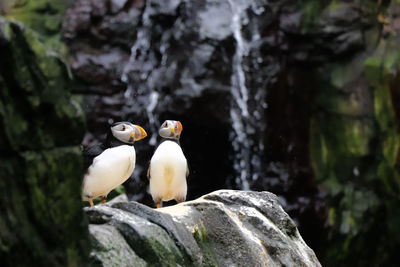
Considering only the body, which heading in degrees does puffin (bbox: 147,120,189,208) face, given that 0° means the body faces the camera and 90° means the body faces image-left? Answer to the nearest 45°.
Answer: approximately 0°

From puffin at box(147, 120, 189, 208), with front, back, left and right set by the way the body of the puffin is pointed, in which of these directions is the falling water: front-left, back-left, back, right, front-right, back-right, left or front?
back

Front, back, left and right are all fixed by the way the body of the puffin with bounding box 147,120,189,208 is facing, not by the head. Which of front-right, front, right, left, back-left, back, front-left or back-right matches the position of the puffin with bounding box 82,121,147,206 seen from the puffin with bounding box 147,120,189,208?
front-right

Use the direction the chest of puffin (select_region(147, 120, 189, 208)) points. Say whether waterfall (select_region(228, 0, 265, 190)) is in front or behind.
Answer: behind
